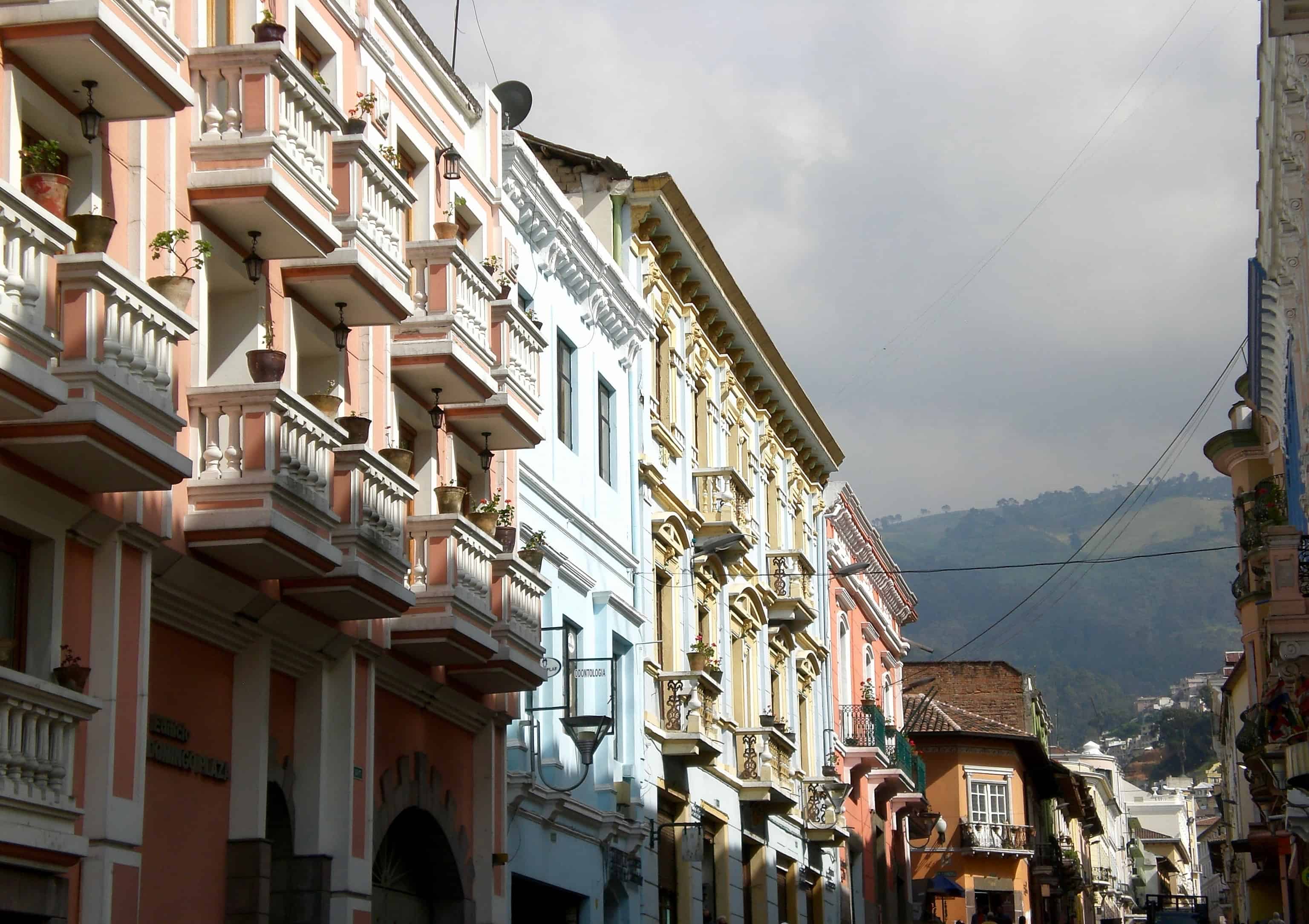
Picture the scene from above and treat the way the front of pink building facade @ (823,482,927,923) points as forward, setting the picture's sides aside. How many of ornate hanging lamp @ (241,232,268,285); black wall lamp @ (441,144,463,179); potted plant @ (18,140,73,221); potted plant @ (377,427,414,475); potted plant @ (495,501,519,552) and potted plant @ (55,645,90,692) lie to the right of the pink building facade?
6

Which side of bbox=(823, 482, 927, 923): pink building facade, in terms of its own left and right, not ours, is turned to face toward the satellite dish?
right

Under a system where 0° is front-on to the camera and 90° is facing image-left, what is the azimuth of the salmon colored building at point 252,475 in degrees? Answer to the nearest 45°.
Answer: approximately 315°

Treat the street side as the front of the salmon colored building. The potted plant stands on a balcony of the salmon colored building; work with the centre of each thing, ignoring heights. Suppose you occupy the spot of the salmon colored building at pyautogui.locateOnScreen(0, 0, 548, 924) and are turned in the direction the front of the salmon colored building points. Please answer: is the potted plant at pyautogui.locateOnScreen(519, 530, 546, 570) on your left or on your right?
on your left

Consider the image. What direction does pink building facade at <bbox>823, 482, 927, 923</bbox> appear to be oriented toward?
to the viewer's right

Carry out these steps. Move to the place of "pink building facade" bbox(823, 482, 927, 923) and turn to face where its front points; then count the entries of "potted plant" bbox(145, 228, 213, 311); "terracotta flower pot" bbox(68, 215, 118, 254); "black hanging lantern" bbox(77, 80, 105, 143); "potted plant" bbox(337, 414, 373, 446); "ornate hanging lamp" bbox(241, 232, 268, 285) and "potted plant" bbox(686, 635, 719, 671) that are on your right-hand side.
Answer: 6

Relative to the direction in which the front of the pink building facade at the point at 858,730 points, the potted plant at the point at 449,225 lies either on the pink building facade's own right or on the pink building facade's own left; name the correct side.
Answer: on the pink building facade's own right

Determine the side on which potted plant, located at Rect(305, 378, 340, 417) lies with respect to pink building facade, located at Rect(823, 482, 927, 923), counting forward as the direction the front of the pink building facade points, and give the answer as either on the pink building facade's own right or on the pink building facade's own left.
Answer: on the pink building facade's own right

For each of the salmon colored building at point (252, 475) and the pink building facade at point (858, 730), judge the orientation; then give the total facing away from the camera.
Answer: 0

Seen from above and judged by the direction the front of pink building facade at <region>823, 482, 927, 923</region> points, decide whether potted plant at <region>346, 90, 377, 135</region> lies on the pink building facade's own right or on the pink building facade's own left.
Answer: on the pink building facade's own right
